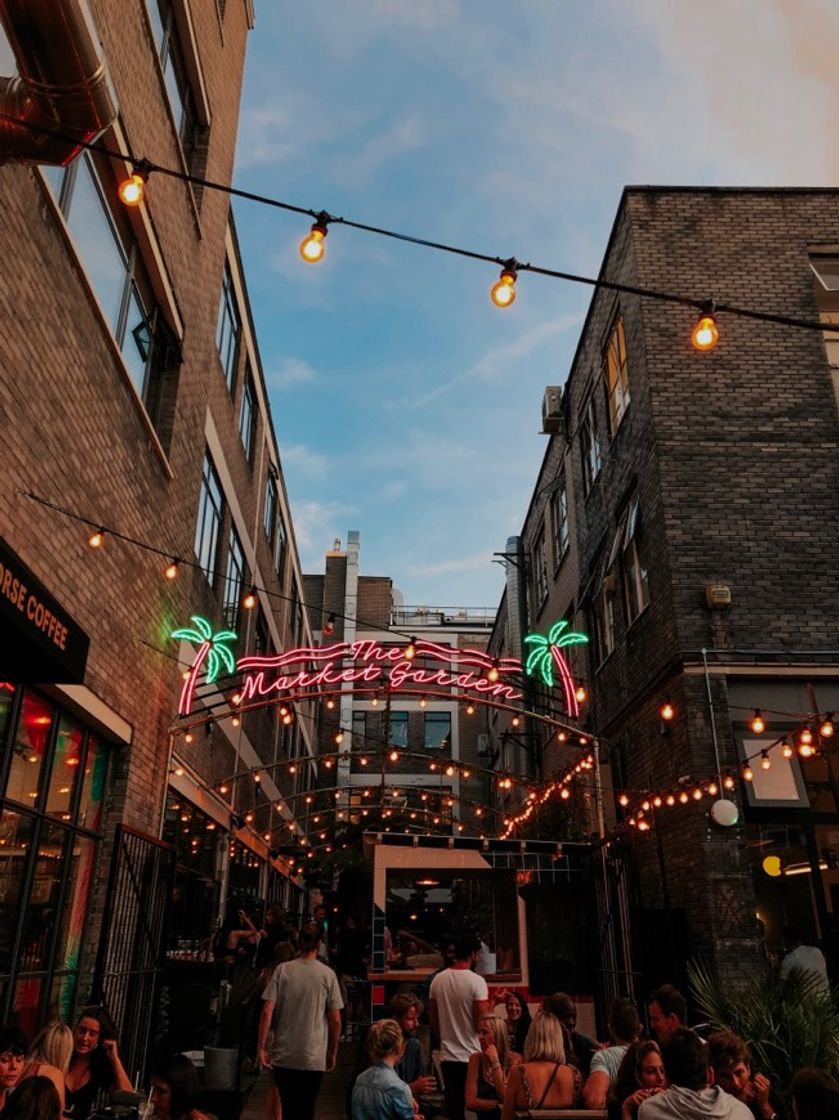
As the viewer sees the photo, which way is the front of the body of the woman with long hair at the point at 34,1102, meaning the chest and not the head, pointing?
away from the camera

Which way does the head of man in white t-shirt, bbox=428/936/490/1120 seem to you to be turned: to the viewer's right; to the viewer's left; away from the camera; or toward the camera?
away from the camera

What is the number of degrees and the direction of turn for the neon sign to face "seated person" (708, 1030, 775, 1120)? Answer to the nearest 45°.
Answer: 0° — it already faces them

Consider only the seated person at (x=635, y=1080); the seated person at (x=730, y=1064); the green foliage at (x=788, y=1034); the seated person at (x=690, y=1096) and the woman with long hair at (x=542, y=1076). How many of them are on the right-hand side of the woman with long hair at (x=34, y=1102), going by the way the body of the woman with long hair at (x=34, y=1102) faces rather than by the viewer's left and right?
5

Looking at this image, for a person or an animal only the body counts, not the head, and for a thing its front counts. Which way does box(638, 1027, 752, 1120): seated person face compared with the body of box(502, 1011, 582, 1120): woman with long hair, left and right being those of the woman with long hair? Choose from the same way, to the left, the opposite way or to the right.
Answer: the same way

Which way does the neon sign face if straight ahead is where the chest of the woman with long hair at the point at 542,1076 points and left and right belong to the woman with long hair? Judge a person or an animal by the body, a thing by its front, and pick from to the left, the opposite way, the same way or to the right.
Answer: the opposite way

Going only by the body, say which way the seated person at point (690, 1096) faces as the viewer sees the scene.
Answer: away from the camera

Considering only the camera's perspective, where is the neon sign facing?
facing the viewer

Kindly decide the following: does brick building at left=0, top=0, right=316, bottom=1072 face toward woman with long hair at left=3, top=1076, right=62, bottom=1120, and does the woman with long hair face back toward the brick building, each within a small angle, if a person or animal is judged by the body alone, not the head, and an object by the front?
no

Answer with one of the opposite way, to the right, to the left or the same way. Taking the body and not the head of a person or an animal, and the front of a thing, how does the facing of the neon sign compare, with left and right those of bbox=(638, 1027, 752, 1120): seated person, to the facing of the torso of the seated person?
the opposite way

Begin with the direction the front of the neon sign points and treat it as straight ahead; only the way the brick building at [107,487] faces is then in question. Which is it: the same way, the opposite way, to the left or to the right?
to the left

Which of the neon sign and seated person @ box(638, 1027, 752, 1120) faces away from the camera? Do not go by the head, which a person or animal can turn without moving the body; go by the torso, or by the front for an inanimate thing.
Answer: the seated person

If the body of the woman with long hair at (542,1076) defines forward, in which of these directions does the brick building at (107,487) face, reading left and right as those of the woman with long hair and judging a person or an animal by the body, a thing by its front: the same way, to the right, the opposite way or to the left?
to the right

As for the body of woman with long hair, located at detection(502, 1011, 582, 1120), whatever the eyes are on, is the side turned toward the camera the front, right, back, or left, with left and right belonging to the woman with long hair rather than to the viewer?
back

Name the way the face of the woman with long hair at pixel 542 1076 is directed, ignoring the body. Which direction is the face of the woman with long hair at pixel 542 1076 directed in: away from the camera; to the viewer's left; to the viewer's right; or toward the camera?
away from the camera

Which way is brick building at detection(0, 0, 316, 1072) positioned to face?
to the viewer's right

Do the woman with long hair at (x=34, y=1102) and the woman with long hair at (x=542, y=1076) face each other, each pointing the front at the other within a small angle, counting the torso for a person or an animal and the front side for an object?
no

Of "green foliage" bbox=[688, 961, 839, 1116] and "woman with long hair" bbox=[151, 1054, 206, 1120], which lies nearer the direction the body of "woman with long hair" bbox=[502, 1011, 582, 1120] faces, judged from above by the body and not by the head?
the green foliage

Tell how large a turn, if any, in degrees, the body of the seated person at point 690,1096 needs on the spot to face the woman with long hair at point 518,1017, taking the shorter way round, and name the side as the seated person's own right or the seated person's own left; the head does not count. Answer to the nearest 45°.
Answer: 0° — they already face them

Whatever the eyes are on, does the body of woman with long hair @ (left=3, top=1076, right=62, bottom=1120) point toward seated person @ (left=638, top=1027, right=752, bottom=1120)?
no

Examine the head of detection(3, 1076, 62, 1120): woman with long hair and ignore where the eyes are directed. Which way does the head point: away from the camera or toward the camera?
away from the camera
